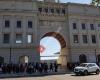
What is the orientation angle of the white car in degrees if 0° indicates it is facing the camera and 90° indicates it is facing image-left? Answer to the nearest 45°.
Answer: approximately 45°
